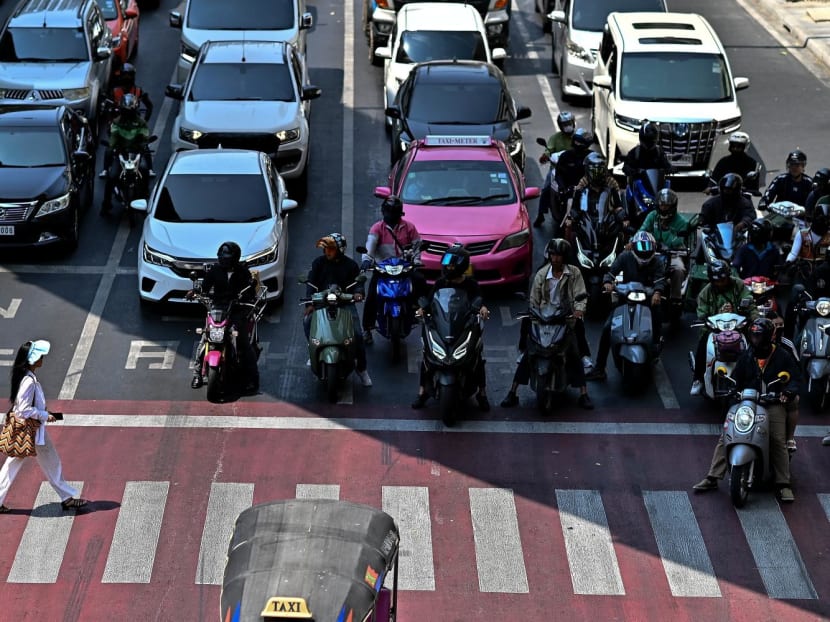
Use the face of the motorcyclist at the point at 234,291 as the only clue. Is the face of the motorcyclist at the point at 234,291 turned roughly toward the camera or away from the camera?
toward the camera

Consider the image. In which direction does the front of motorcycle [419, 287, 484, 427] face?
toward the camera

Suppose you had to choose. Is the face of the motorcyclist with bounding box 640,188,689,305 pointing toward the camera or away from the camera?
toward the camera

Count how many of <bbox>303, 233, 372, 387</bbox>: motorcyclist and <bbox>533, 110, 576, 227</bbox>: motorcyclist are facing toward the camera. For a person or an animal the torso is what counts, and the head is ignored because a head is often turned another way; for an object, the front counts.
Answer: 2

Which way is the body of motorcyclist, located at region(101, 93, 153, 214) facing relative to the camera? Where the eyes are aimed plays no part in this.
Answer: toward the camera

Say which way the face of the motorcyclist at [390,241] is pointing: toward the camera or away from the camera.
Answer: toward the camera

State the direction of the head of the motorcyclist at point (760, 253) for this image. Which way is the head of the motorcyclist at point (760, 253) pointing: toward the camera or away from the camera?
toward the camera

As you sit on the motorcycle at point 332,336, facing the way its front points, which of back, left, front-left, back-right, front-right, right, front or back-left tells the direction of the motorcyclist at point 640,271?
left

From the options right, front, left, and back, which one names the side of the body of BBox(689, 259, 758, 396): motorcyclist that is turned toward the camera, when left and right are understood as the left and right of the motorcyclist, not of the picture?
front

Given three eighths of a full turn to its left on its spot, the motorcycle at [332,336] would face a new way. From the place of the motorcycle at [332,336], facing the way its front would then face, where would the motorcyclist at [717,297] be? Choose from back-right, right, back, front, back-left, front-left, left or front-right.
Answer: front-right

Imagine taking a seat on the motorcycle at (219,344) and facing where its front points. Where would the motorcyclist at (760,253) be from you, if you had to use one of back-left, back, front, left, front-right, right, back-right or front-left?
left

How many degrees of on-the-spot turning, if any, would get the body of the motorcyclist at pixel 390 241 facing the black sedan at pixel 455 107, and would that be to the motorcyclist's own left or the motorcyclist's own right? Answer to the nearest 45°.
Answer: approximately 180°

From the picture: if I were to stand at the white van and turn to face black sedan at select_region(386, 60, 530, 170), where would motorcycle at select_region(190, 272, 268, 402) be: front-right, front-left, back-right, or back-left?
front-left

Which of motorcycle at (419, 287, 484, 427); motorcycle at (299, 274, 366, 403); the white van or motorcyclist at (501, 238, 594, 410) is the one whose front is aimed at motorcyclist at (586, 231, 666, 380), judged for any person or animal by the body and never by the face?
the white van

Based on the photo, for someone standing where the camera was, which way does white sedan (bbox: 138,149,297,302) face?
facing the viewer

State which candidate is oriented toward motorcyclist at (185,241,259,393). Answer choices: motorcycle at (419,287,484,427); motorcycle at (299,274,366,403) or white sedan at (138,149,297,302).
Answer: the white sedan

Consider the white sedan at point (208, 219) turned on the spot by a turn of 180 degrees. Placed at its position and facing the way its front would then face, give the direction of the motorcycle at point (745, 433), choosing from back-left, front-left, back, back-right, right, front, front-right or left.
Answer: back-right

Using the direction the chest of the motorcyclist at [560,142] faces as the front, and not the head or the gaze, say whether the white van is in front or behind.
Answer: behind
